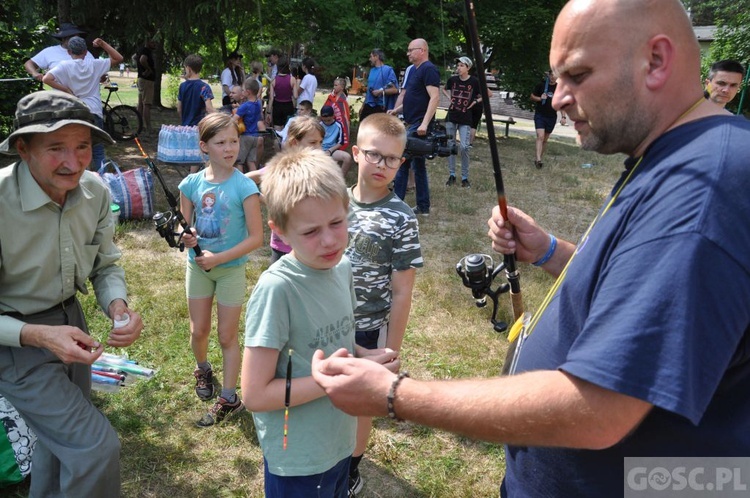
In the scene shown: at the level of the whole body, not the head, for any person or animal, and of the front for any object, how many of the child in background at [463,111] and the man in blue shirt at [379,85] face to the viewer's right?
0

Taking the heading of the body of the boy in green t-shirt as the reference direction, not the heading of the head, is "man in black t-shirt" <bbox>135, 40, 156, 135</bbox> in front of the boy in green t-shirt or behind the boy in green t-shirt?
behind

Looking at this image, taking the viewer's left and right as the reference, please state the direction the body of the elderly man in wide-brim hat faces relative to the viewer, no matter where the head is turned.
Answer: facing the viewer and to the right of the viewer

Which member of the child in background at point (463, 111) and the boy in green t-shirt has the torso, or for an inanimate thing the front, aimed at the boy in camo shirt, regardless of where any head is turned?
the child in background

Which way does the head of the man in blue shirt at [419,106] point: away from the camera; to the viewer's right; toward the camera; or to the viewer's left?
to the viewer's left

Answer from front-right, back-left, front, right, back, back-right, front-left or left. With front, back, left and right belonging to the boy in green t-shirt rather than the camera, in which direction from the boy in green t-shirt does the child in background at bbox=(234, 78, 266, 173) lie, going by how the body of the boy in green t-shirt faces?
back-left

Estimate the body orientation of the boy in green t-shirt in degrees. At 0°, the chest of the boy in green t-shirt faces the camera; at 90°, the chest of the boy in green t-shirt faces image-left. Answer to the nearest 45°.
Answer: approximately 315°

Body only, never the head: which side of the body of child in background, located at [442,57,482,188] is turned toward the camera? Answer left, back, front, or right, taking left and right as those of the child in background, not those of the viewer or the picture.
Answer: front

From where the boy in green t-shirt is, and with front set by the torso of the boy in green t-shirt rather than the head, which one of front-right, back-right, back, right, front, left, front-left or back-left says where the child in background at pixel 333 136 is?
back-left

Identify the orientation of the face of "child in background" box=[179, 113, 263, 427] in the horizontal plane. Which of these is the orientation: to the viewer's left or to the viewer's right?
to the viewer's right
